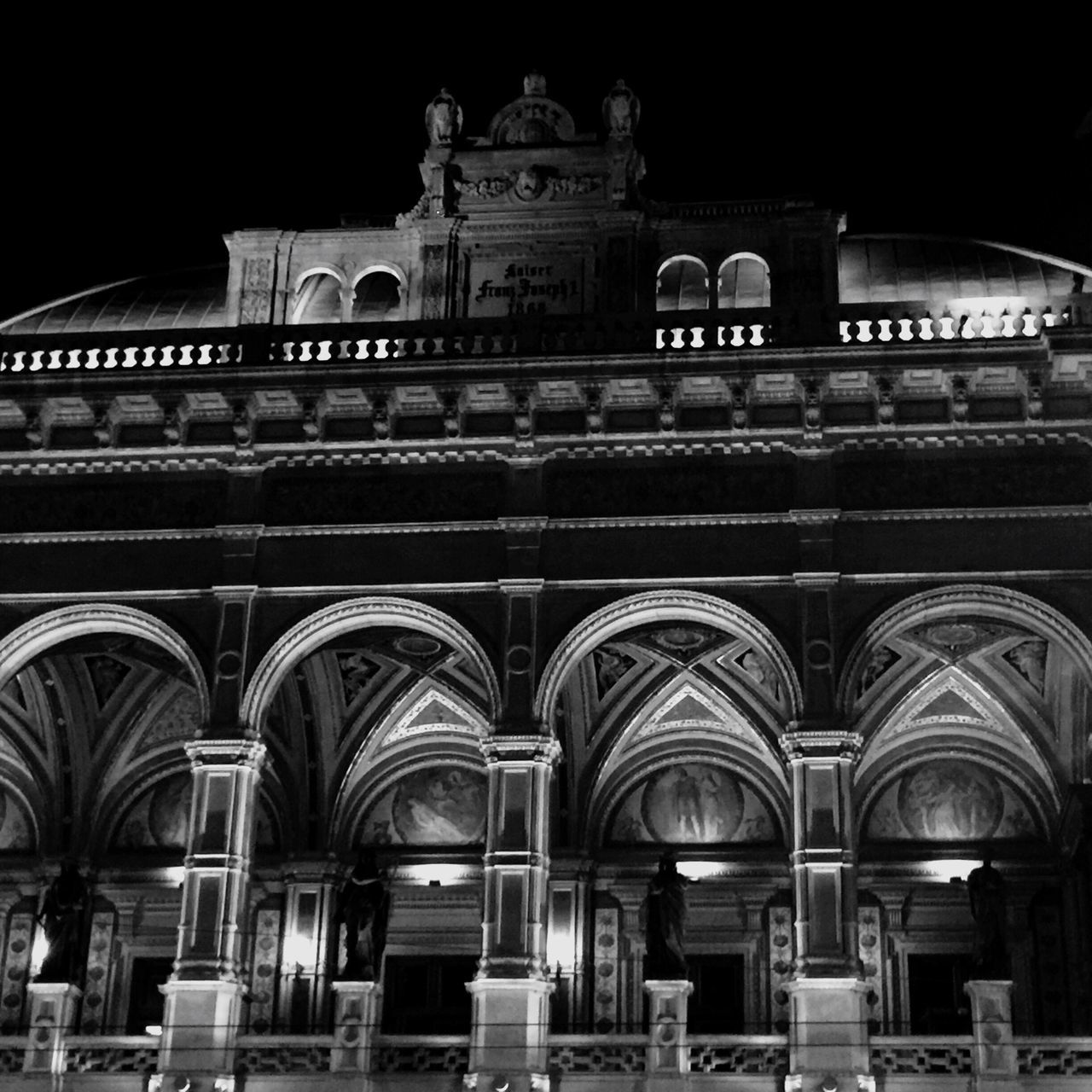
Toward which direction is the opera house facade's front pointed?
toward the camera

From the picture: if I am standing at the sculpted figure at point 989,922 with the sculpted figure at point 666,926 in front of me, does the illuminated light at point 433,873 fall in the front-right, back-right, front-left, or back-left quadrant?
front-right

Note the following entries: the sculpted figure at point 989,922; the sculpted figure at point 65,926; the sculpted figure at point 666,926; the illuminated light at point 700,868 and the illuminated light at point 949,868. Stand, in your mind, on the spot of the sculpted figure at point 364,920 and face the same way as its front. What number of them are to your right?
1

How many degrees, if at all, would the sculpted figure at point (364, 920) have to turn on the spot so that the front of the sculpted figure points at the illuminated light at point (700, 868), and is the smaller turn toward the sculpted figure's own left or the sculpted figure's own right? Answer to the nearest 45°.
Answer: approximately 135° to the sculpted figure's own left

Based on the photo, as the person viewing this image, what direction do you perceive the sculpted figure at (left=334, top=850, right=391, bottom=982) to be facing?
facing the viewer

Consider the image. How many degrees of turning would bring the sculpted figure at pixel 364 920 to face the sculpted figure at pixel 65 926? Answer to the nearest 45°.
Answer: approximately 90° to its right
